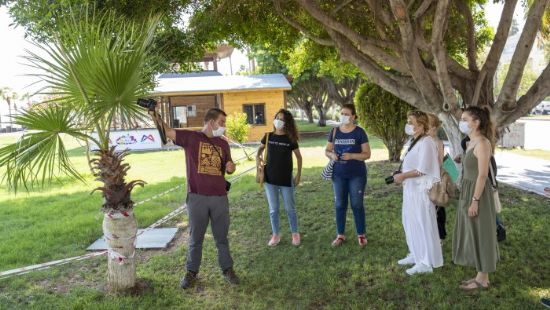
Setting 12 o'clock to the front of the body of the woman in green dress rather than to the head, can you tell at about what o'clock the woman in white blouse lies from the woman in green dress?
The woman in white blouse is roughly at 1 o'clock from the woman in green dress.

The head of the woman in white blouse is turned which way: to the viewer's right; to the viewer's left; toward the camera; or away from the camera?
to the viewer's left

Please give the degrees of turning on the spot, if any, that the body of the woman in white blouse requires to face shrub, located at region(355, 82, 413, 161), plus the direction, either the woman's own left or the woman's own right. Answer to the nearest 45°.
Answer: approximately 90° to the woman's own right

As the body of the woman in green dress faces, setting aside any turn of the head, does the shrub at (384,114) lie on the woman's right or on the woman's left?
on the woman's right

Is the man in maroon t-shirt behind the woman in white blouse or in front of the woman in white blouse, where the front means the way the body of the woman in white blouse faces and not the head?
in front

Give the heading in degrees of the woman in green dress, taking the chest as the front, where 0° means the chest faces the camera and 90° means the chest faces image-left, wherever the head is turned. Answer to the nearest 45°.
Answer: approximately 90°

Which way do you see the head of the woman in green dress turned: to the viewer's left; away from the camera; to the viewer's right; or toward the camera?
to the viewer's left

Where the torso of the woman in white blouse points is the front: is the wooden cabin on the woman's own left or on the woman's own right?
on the woman's own right

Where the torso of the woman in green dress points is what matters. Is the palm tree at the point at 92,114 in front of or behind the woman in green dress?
in front

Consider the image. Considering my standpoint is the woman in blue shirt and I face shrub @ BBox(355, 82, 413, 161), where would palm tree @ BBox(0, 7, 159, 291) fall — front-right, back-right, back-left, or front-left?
back-left

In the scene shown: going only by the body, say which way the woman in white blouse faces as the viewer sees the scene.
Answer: to the viewer's left

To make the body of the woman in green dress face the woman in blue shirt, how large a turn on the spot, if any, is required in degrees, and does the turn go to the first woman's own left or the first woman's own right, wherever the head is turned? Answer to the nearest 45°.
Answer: approximately 45° to the first woman's own right

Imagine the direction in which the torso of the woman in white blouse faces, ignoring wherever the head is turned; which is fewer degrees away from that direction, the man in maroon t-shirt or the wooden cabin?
the man in maroon t-shirt
